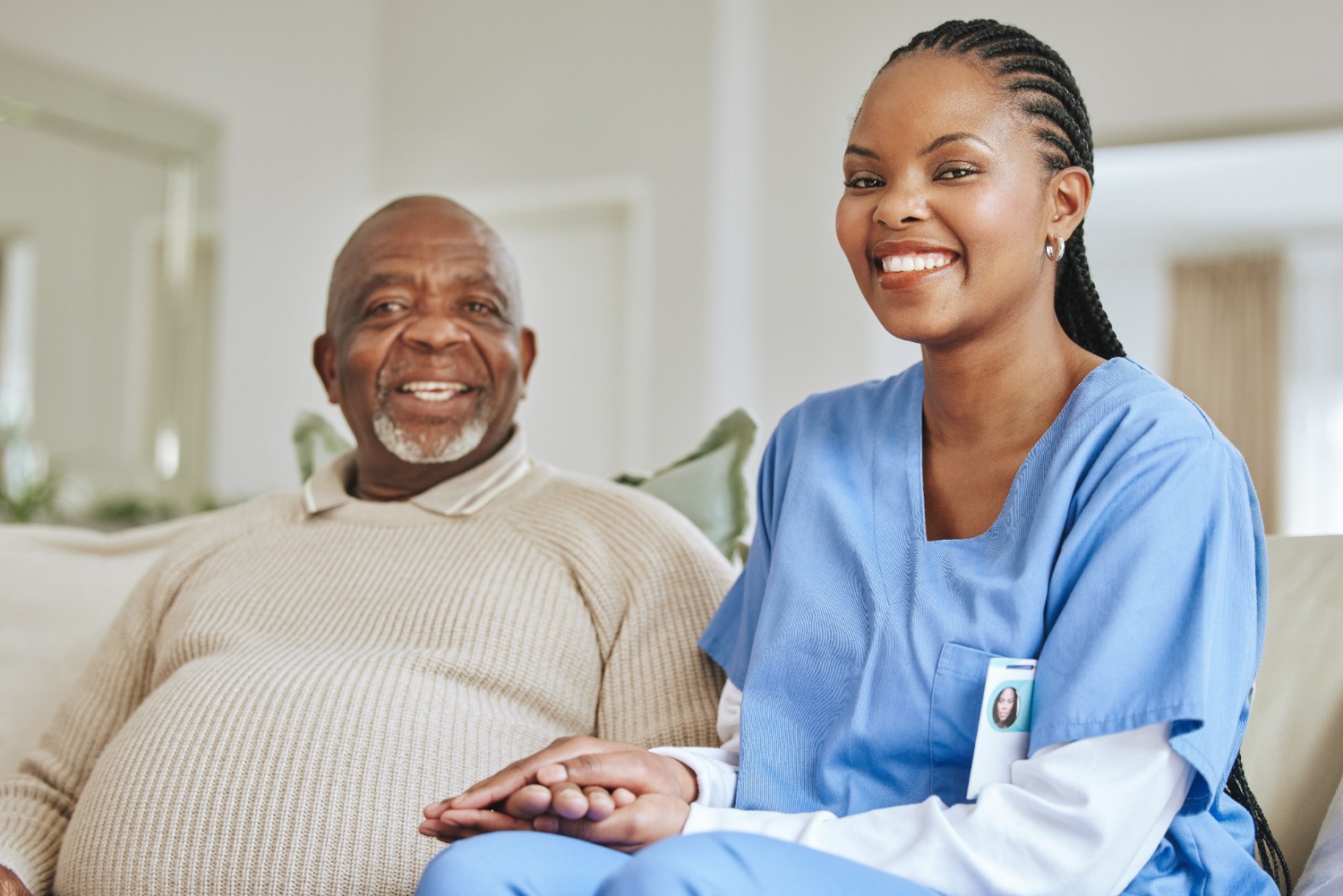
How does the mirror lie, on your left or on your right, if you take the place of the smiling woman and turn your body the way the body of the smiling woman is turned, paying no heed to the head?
on your right

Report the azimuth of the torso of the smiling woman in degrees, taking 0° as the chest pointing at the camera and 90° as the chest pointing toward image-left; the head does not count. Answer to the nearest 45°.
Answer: approximately 45°

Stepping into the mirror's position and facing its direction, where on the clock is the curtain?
The curtain is roughly at 10 o'clock from the mirror.

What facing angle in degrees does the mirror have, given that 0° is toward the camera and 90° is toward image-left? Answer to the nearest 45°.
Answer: approximately 315°

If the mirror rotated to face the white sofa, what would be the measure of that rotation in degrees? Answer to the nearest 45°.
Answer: approximately 45° to its right
